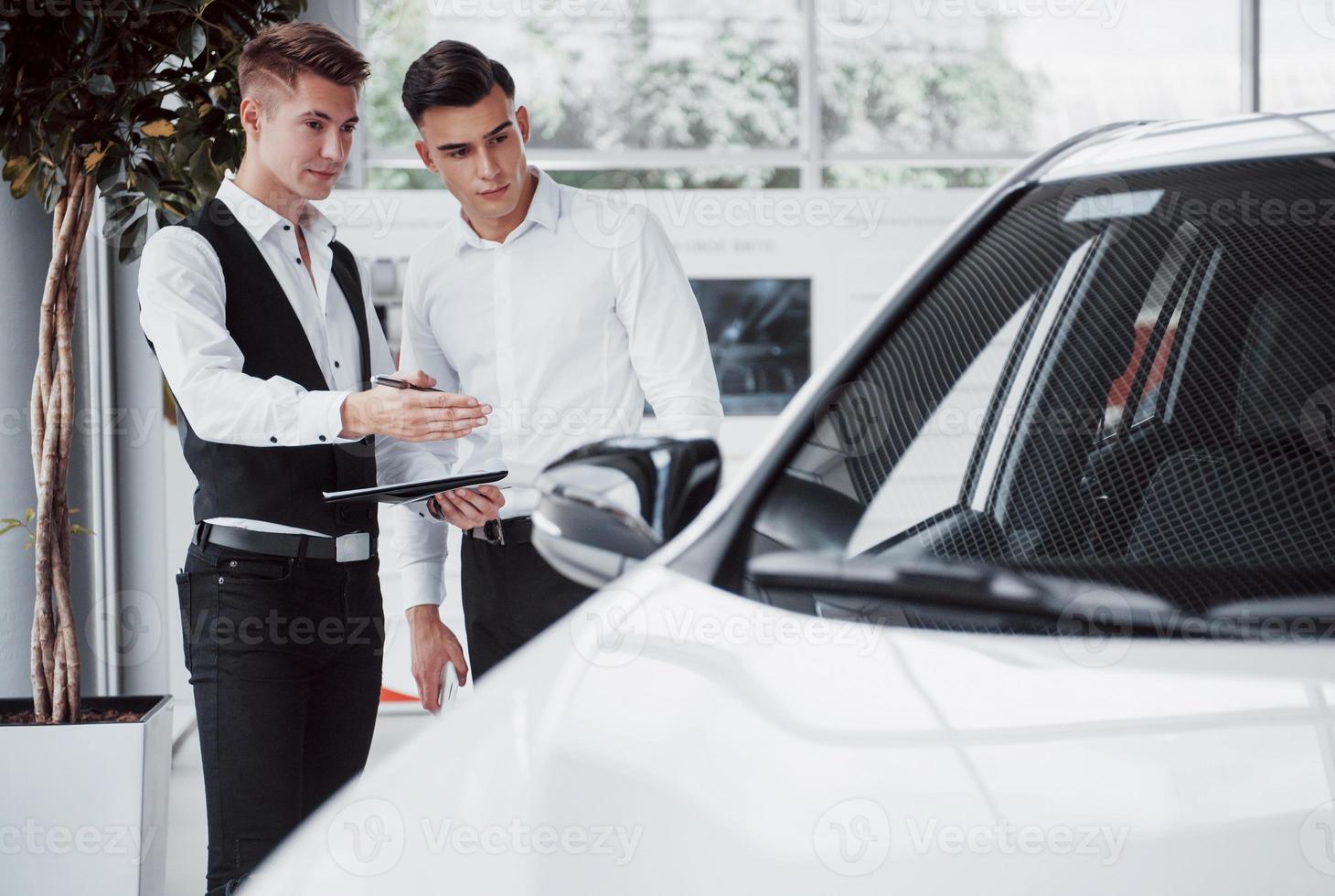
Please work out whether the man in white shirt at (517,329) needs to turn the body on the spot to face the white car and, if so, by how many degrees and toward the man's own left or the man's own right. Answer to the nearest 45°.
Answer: approximately 45° to the man's own left

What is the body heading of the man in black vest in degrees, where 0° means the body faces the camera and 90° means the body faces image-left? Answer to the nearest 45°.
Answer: approximately 315°

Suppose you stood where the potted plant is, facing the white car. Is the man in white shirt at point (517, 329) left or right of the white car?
left

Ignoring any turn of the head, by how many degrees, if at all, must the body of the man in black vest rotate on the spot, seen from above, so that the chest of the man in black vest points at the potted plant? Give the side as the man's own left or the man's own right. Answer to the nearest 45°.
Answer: approximately 180°

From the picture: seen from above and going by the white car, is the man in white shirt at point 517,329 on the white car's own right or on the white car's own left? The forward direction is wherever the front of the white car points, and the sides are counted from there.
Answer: on the white car's own right

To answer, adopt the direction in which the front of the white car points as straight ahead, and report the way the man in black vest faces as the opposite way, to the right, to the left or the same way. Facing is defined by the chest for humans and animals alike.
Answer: to the left

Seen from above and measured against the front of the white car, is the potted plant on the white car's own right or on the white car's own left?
on the white car's own right

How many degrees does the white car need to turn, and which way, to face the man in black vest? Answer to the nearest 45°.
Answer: approximately 90° to its right
